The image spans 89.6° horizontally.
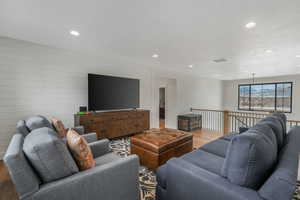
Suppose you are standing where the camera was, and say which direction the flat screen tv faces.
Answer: facing the viewer and to the right of the viewer

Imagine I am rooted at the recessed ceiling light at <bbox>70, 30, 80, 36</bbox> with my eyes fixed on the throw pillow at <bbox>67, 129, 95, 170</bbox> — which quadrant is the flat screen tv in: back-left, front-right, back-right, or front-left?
back-left

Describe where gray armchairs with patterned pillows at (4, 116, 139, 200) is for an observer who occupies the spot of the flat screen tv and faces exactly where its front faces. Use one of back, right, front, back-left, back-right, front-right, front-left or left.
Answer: front-right

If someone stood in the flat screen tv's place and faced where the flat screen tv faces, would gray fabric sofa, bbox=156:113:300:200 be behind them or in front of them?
in front

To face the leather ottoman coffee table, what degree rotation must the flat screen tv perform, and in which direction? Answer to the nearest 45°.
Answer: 0° — it already faces it

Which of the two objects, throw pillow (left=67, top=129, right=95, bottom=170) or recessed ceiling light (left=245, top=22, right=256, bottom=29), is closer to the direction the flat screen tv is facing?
the recessed ceiling light

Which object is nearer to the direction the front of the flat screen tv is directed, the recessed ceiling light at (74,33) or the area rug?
the area rug

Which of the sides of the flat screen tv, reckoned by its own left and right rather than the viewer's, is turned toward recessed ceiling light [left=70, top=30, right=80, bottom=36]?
right

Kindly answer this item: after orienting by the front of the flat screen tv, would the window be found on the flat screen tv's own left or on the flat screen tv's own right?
on the flat screen tv's own left

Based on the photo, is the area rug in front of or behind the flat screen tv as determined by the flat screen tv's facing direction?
in front

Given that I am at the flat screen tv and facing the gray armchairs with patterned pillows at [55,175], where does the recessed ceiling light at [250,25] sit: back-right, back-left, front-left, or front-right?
front-left

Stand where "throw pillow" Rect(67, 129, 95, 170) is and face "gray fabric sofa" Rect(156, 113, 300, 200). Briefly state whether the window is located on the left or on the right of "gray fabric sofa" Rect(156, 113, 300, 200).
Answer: left
